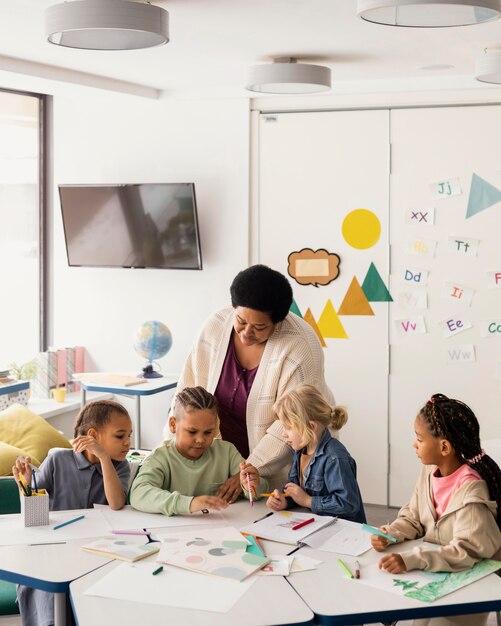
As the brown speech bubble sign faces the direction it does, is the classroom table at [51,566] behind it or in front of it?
in front

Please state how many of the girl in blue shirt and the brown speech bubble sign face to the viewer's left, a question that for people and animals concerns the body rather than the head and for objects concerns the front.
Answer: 0

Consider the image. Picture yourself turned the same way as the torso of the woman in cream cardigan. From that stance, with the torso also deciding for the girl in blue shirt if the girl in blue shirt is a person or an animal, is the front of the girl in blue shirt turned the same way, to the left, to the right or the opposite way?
to the left

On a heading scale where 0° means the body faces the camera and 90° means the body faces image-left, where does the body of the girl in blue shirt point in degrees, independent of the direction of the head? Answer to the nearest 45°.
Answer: approximately 315°

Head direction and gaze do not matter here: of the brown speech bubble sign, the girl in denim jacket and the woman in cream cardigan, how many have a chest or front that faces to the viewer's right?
0

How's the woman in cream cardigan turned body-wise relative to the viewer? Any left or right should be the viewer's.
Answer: facing the viewer and to the left of the viewer

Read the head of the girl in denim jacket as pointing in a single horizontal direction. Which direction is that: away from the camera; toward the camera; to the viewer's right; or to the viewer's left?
to the viewer's left

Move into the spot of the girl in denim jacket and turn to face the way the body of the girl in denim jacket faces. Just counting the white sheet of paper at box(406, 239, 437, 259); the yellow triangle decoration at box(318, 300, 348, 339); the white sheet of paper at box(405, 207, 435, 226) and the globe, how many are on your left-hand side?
0

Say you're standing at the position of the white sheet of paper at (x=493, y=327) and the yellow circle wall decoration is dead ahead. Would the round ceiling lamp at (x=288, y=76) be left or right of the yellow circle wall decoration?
left

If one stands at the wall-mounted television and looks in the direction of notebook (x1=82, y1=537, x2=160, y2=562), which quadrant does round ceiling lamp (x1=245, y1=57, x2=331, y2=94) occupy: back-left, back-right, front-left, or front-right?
front-left

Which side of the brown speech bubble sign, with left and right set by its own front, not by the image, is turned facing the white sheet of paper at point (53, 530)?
front

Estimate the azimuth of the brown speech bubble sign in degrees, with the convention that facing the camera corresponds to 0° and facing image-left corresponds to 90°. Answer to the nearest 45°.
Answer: approximately 0°
